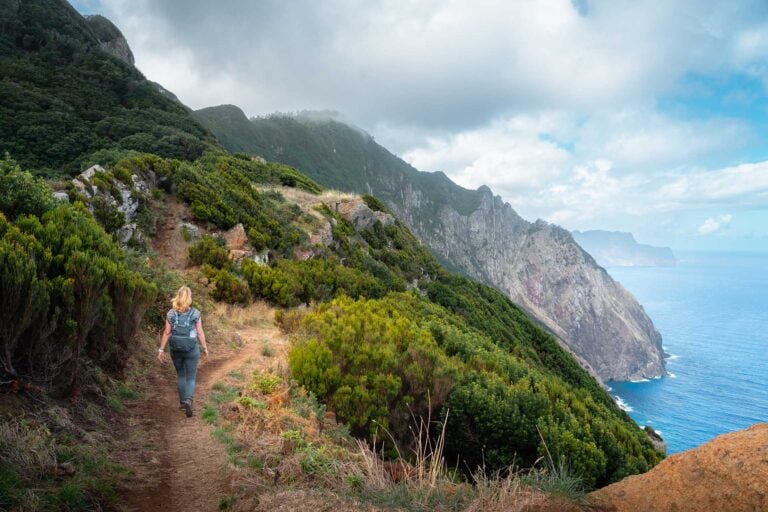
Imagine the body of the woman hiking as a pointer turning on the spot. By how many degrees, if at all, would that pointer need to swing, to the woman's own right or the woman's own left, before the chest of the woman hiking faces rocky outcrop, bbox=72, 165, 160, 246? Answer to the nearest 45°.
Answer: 0° — they already face it

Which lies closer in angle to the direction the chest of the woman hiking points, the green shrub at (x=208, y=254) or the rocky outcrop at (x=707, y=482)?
the green shrub

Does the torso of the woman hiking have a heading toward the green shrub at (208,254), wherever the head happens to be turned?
yes

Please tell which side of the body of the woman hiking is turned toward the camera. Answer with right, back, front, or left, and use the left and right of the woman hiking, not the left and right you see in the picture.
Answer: back

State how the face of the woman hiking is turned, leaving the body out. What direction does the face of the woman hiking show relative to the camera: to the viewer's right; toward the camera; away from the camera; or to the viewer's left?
away from the camera

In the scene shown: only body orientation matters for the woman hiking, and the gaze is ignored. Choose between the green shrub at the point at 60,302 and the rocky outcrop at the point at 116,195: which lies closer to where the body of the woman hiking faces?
the rocky outcrop

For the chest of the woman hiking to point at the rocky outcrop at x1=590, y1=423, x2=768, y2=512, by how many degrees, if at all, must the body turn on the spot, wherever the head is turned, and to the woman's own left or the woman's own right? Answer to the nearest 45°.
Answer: approximately 135° to the woman's own right
